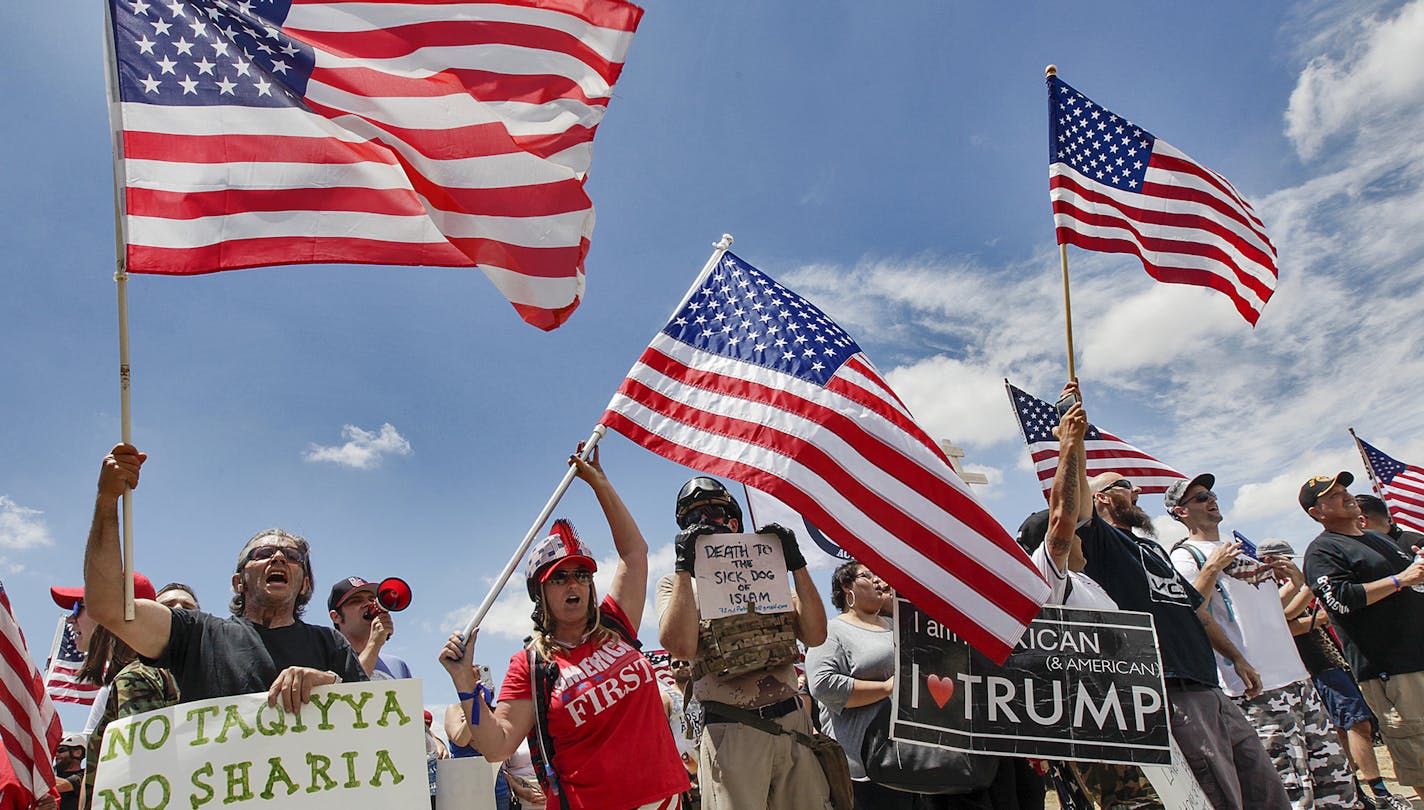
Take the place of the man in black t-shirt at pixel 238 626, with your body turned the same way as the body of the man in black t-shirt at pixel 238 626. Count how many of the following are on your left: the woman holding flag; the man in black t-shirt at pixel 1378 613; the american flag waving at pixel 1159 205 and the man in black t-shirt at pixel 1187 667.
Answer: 4

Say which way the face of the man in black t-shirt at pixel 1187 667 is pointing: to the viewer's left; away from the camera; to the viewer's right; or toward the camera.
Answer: to the viewer's right

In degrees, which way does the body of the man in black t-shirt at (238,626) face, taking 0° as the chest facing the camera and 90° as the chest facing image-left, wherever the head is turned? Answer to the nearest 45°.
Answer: approximately 0°

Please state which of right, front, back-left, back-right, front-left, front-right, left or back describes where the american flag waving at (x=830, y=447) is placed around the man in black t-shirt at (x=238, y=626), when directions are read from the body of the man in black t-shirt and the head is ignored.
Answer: left

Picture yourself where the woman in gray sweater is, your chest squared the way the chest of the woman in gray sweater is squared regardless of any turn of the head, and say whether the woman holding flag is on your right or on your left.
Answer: on your right
